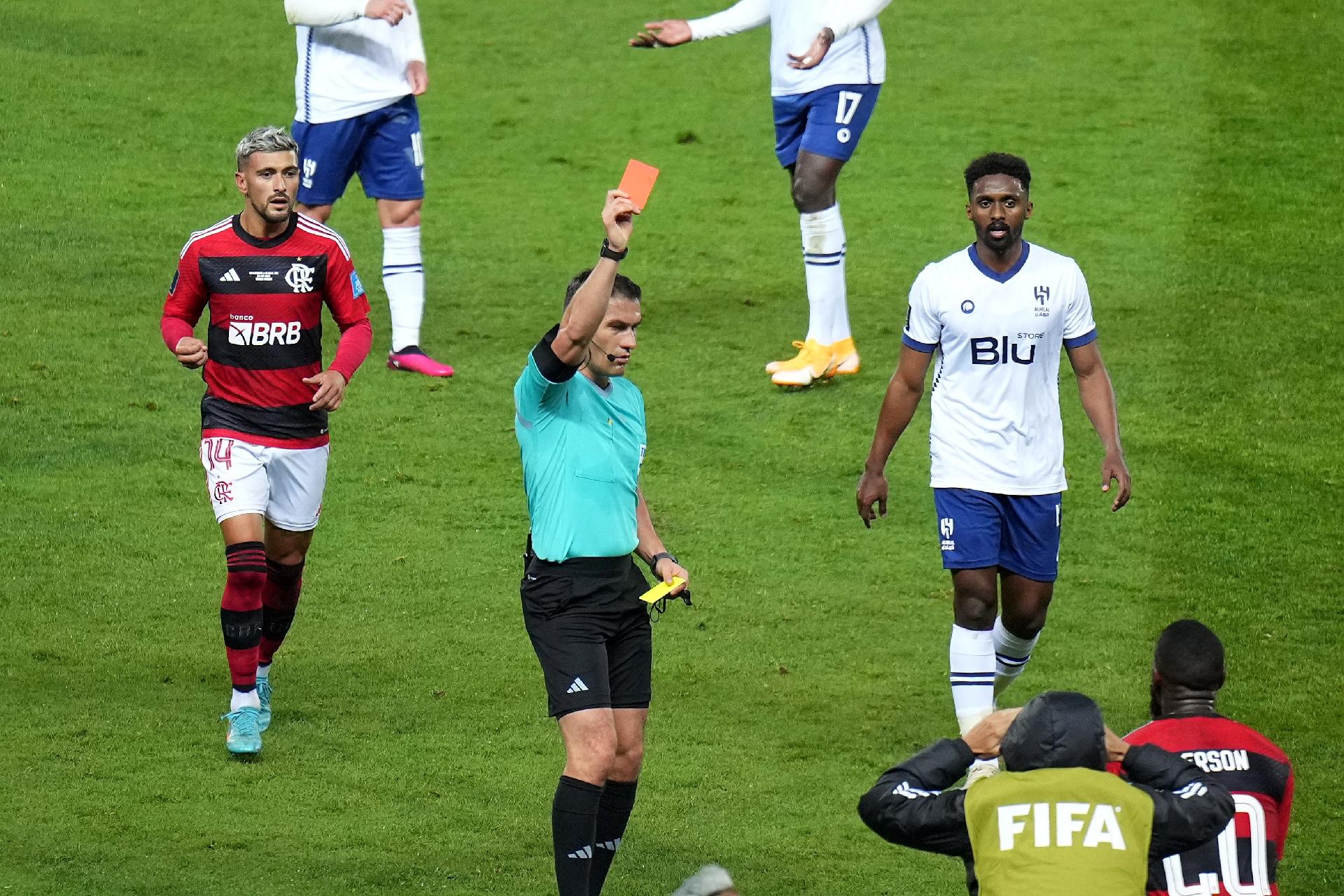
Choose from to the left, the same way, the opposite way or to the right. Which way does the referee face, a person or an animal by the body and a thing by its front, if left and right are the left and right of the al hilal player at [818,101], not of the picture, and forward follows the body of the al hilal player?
to the left

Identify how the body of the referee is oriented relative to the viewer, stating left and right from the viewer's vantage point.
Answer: facing the viewer and to the right of the viewer

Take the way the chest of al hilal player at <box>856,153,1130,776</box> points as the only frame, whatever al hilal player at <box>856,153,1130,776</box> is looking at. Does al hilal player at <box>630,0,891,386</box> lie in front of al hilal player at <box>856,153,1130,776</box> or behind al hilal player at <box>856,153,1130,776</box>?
behind

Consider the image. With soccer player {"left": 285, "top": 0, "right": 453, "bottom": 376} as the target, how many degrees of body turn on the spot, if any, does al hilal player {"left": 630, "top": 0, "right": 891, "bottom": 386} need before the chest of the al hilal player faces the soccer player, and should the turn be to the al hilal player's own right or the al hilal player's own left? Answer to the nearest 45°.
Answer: approximately 45° to the al hilal player's own right

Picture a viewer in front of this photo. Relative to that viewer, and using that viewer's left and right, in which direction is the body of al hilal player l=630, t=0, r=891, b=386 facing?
facing the viewer and to the left of the viewer

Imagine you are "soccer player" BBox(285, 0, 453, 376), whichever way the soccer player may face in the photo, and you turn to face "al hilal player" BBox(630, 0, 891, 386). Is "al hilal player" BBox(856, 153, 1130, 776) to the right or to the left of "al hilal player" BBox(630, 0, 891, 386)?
right

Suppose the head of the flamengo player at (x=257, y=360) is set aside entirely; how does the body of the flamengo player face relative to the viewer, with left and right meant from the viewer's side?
facing the viewer

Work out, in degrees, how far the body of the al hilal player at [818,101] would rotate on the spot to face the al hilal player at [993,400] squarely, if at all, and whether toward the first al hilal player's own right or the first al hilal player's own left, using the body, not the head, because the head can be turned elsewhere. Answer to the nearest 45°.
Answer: approximately 45° to the first al hilal player's own left

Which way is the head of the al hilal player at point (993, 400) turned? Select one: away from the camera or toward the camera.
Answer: toward the camera

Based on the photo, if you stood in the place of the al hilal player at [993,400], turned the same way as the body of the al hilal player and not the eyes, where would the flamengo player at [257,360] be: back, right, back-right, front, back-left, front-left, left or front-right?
right

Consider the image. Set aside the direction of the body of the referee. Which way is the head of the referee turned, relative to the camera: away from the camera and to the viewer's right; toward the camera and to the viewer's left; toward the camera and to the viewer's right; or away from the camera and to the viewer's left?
toward the camera and to the viewer's right

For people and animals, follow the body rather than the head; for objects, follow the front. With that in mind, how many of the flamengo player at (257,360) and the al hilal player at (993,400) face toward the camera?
2

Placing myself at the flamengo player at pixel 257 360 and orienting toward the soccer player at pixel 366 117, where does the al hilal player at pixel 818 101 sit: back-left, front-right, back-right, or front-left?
front-right
